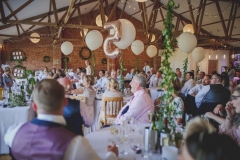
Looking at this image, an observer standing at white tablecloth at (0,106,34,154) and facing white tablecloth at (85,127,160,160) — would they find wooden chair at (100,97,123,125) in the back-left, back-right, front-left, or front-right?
front-left

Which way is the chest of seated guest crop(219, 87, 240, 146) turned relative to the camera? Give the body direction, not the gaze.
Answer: to the viewer's left

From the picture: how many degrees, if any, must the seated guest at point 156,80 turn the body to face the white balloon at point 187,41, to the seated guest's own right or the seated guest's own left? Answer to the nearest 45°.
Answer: approximately 45° to the seated guest's own left

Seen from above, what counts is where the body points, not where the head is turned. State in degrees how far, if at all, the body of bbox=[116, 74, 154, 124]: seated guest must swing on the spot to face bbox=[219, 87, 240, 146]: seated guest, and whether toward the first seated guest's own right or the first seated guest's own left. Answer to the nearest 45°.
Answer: approximately 135° to the first seated guest's own left

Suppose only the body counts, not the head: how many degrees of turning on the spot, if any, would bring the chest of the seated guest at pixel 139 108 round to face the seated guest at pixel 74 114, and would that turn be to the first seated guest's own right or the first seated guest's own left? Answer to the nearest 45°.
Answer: approximately 45° to the first seated guest's own left

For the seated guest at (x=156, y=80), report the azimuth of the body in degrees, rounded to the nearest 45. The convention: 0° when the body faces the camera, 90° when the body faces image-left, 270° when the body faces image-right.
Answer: approximately 45°

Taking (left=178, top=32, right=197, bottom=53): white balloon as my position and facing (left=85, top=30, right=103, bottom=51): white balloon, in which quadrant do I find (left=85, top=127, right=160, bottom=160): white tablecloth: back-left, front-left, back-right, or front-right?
front-left

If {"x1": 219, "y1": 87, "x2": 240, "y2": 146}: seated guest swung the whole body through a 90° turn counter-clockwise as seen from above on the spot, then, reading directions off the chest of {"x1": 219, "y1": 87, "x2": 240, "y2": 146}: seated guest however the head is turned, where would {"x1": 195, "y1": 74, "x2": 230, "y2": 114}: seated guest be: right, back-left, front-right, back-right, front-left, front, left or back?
back

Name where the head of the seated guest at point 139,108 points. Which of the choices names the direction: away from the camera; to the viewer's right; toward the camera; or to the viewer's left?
to the viewer's left

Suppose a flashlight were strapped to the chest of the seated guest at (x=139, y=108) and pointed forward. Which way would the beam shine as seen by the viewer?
to the viewer's left

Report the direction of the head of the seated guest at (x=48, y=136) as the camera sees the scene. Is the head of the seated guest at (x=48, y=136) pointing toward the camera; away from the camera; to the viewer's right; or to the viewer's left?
away from the camera
